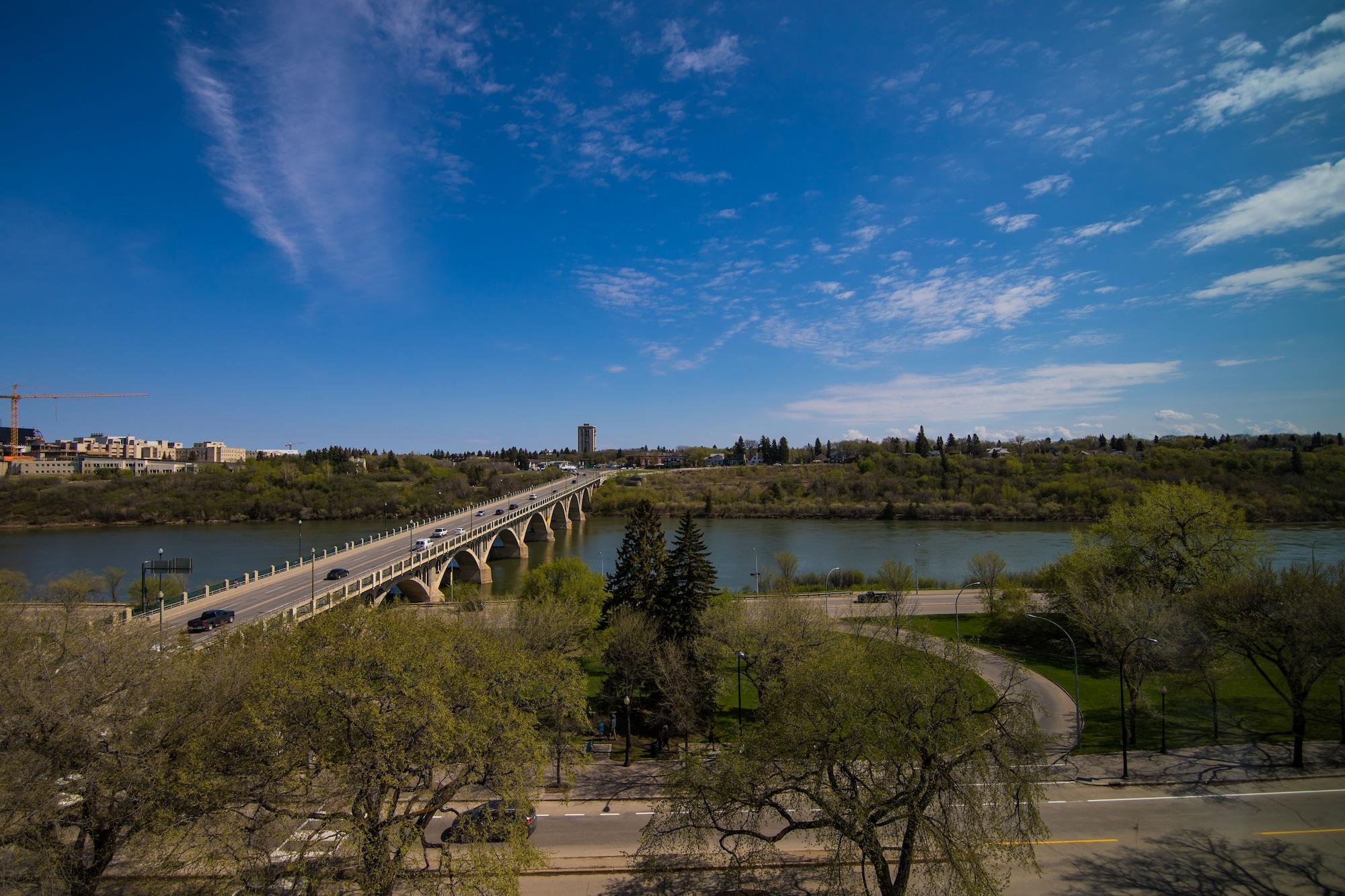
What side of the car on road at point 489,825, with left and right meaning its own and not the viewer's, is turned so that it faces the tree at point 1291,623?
back

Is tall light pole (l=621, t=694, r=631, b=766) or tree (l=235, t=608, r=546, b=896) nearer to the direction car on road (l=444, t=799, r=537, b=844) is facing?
the tree

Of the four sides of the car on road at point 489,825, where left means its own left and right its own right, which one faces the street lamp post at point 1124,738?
back

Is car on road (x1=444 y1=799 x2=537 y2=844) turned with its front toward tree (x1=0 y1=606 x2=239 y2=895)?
yes

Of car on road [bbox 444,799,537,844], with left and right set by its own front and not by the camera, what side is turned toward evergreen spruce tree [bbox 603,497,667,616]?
right

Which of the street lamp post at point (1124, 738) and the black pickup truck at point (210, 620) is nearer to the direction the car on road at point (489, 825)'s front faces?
the black pickup truck

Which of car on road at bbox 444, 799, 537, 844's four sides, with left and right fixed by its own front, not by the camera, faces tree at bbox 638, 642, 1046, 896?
back

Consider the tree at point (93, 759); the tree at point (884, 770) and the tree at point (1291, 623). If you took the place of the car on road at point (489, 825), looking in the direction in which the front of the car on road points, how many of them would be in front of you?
1

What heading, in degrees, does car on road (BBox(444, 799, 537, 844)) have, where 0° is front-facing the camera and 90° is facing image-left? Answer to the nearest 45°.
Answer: approximately 90°
